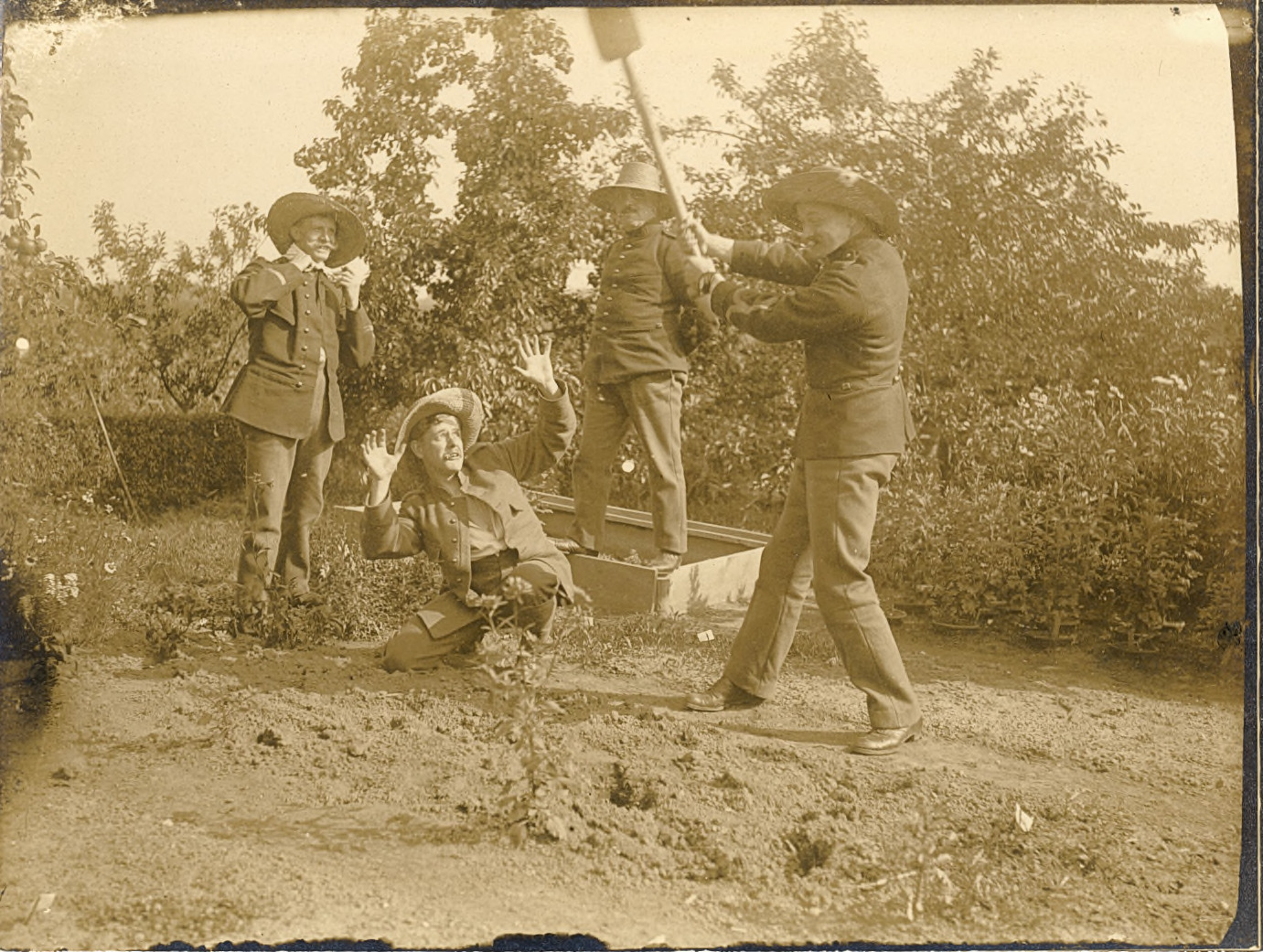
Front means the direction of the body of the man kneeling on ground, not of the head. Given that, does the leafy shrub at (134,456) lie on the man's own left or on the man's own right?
on the man's own right

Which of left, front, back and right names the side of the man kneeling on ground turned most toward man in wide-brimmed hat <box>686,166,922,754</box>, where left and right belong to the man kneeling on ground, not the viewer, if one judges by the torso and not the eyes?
left

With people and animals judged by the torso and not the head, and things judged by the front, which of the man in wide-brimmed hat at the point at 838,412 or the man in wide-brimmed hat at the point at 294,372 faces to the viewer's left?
the man in wide-brimmed hat at the point at 838,412

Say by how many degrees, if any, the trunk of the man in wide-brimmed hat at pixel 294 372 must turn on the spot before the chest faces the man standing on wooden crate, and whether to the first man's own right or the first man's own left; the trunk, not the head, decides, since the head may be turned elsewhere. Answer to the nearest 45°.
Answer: approximately 45° to the first man's own left

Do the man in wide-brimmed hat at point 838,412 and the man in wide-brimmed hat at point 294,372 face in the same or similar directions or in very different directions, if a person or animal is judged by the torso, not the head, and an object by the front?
very different directions

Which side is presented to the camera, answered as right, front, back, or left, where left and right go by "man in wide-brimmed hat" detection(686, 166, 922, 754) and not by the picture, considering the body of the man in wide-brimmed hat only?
left

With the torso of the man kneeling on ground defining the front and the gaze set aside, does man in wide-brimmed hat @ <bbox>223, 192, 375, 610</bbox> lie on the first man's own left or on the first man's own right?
on the first man's own right
